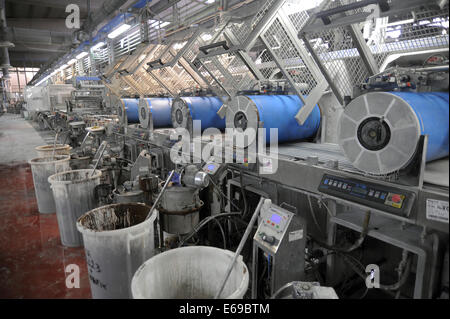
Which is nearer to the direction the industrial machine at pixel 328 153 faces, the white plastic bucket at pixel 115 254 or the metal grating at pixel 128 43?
the white plastic bucket

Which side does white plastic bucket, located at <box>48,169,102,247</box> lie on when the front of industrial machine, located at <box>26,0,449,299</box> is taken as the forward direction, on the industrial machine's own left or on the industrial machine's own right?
on the industrial machine's own right

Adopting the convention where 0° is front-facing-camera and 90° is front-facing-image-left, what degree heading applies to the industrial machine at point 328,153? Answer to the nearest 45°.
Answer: approximately 45°

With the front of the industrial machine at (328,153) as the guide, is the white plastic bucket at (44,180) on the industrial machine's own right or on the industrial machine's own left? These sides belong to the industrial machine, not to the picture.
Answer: on the industrial machine's own right

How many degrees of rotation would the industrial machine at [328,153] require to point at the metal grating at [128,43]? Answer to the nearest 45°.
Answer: approximately 90° to its right

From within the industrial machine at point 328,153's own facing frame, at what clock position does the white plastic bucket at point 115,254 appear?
The white plastic bucket is roughly at 1 o'clock from the industrial machine.
